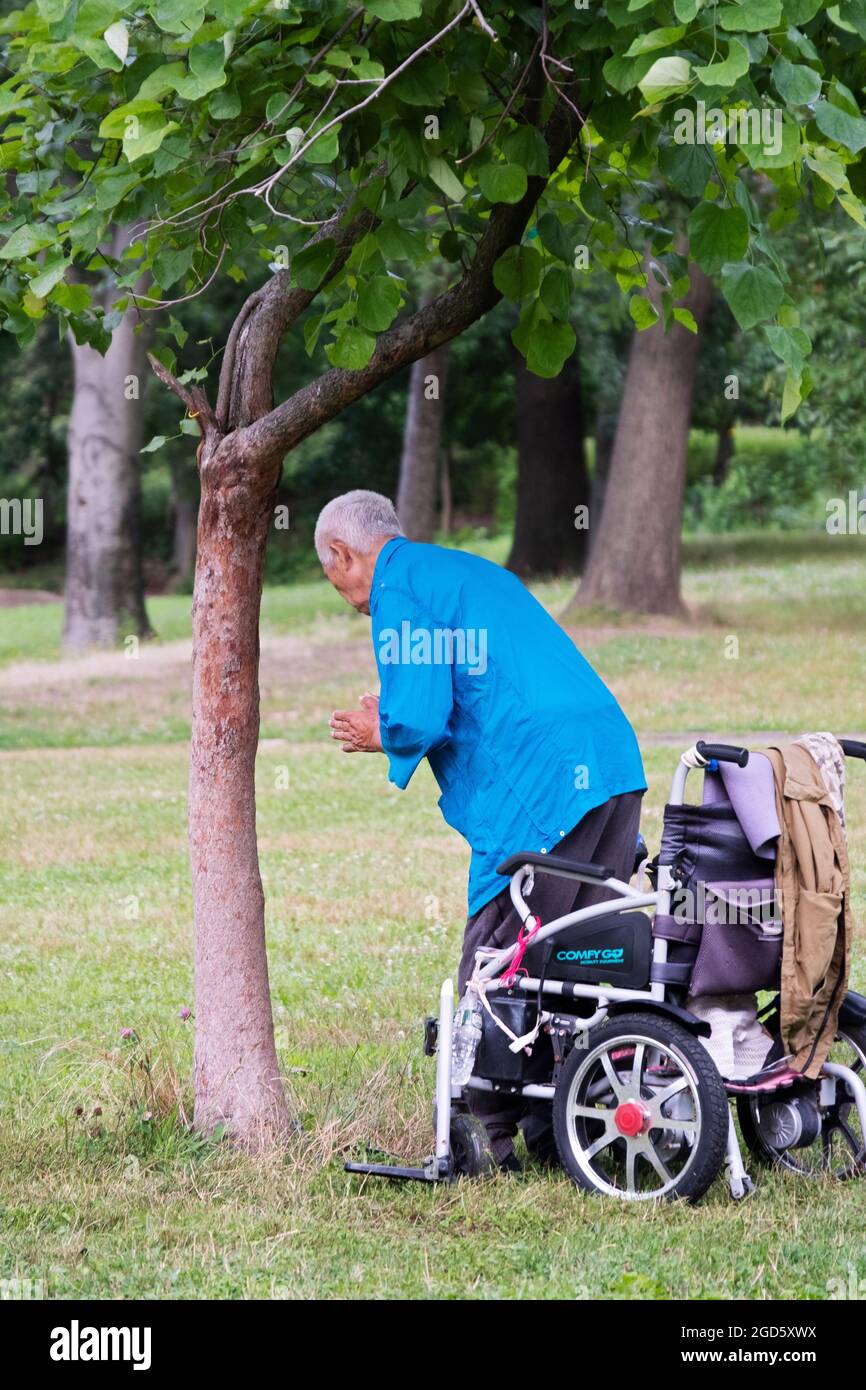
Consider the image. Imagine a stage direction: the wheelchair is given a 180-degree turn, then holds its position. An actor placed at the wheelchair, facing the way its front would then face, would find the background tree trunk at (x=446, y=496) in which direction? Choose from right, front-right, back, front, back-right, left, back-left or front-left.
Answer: back-left

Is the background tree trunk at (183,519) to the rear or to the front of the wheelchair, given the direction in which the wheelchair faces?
to the front

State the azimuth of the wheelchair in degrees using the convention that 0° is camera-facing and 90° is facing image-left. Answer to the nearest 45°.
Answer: approximately 135°

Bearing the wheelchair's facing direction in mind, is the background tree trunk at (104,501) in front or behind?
in front

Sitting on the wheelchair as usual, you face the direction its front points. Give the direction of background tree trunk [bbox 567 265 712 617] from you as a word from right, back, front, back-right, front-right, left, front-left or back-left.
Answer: front-right

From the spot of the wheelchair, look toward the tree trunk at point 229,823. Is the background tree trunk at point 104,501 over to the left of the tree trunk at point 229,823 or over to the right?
right
